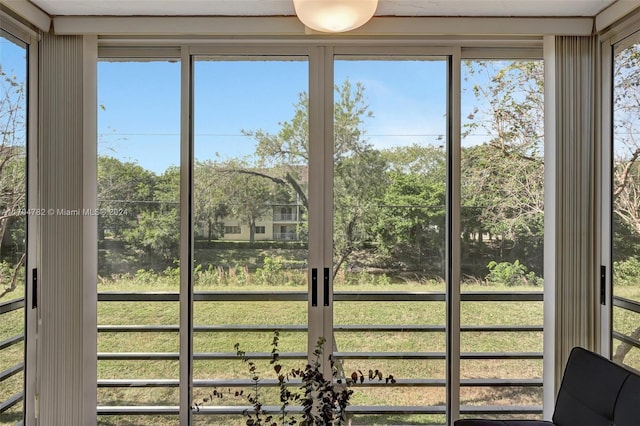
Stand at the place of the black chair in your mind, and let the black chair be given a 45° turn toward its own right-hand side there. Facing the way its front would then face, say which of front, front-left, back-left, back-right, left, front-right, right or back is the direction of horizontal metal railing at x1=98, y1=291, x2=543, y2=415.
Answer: front
